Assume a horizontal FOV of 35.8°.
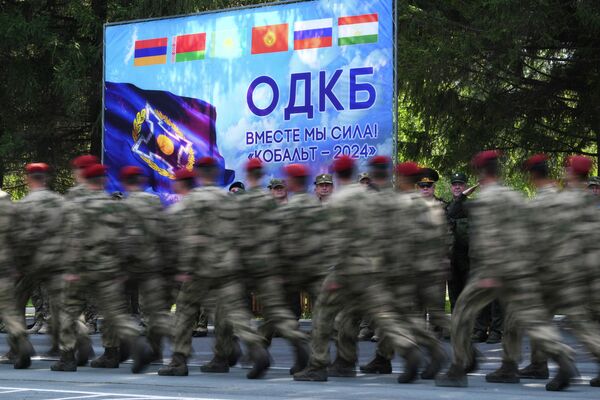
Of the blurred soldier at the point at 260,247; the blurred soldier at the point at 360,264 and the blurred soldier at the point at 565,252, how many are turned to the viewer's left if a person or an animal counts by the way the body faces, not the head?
3

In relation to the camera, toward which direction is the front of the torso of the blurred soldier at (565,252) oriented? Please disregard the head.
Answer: to the viewer's left

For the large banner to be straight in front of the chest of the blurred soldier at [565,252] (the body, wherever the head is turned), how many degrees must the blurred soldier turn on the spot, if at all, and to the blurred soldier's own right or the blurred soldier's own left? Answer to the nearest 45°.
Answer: approximately 45° to the blurred soldier's own right

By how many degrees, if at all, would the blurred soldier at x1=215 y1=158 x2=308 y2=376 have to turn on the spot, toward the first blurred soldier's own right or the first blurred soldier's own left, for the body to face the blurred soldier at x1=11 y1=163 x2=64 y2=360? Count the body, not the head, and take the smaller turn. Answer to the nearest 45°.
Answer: approximately 45° to the first blurred soldier's own right

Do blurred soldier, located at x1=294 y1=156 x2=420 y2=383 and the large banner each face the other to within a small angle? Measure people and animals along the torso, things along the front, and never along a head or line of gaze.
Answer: no

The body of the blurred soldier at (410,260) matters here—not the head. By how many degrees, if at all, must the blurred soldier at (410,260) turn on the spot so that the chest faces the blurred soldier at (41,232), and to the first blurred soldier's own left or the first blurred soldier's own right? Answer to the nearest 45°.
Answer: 0° — they already face them

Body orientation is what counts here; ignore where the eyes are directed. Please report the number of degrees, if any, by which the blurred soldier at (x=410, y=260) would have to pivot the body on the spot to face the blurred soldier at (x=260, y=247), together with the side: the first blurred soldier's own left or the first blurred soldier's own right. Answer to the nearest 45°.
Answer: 0° — they already face them

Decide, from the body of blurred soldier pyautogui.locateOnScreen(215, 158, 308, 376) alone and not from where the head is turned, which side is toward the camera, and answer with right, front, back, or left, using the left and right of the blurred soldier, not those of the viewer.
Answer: left

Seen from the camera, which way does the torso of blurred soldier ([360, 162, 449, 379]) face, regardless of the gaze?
to the viewer's left

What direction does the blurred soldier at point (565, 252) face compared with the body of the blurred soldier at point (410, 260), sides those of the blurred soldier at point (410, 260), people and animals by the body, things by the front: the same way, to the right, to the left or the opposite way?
the same way

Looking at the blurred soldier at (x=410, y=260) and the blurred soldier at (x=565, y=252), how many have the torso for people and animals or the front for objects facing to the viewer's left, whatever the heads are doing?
2

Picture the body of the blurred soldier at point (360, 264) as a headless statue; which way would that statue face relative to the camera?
to the viewer's left

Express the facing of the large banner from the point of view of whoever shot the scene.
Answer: facing the viewer and to the left of the viewer
